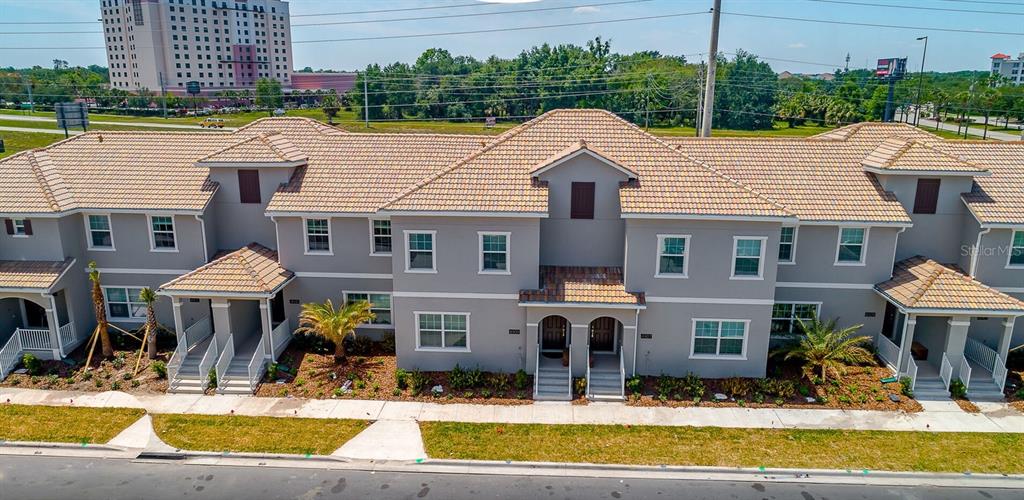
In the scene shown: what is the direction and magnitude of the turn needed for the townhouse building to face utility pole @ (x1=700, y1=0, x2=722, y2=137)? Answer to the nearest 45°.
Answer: approximately 135° to its left

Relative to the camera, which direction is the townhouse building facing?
toward the camera

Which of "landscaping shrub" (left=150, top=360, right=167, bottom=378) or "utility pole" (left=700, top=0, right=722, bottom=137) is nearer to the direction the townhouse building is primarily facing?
the landscaping shrub

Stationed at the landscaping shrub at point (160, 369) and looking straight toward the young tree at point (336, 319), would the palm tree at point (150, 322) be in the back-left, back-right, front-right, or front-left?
back-left

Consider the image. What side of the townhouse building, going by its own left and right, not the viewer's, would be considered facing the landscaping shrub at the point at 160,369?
right
